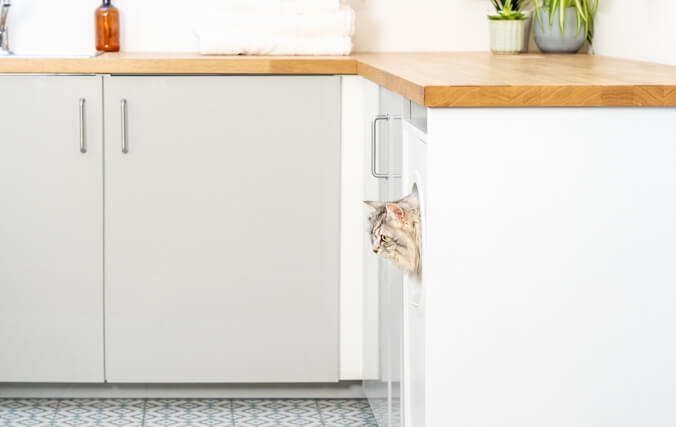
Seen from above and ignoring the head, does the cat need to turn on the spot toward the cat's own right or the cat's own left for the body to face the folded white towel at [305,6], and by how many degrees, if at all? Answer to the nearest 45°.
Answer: approximately 90° to the cat's own right

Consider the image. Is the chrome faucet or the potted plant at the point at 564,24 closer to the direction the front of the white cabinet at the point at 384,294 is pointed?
the chrome faucet

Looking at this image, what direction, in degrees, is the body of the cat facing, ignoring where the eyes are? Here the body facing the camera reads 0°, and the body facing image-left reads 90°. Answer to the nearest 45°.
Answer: approximately 90°

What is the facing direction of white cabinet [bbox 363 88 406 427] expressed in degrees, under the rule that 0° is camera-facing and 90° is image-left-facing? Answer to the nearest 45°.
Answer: approximately 90°
